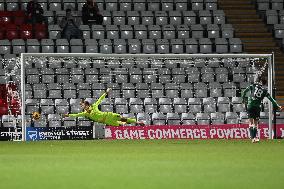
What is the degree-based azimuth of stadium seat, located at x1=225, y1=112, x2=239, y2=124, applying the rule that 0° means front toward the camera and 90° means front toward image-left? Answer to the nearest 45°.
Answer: approximately 0°

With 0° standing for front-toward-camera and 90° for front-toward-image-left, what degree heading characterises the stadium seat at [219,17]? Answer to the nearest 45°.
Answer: approximately 0°

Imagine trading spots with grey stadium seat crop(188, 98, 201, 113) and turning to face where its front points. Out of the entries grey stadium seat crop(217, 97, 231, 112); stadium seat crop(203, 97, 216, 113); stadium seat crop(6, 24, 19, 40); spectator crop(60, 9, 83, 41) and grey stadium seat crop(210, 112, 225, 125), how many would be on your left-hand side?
3

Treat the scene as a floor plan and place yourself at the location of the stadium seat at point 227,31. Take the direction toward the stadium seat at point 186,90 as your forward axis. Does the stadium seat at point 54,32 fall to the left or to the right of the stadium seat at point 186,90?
right

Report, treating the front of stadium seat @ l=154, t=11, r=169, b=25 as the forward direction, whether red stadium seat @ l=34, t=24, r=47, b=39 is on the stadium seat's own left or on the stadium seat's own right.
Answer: on the stadium seat's own right
